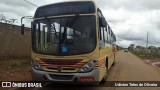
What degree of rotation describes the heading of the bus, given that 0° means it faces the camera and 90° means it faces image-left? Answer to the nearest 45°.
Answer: approximately 0°
